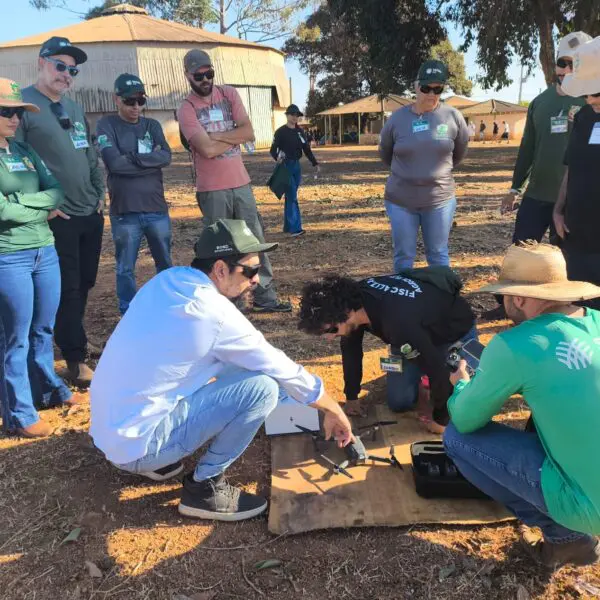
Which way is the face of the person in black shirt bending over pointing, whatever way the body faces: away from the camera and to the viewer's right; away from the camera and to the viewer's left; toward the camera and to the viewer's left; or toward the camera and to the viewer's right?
toward the camera and to the viewer's left

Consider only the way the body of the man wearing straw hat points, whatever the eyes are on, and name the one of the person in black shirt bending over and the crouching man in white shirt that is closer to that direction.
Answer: the person in black shirt bending over

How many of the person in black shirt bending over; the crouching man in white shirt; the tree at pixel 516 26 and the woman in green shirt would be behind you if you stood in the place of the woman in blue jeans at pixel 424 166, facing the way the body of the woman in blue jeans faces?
1

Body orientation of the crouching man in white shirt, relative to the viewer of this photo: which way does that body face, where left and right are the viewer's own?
facing to the right of the viewer

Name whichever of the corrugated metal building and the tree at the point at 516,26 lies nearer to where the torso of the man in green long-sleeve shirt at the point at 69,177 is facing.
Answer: the tree

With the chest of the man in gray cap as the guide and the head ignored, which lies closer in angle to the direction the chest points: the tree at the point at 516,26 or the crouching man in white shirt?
the crouching man in white shirt

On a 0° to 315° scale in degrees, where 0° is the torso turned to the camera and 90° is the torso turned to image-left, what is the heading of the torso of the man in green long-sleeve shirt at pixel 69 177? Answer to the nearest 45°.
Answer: approximately 315°

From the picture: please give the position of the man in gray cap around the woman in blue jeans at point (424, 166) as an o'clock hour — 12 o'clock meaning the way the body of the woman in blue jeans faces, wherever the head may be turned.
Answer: The man in gray cap is roughly at 3 o'clock from the woman in blue jeans.

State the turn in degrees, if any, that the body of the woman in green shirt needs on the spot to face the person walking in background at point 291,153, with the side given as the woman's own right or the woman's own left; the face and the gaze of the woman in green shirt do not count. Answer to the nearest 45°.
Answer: approximately 90° to the woman's own left

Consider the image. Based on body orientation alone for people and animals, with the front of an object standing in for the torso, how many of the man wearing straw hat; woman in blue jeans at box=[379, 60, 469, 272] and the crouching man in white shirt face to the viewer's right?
1
